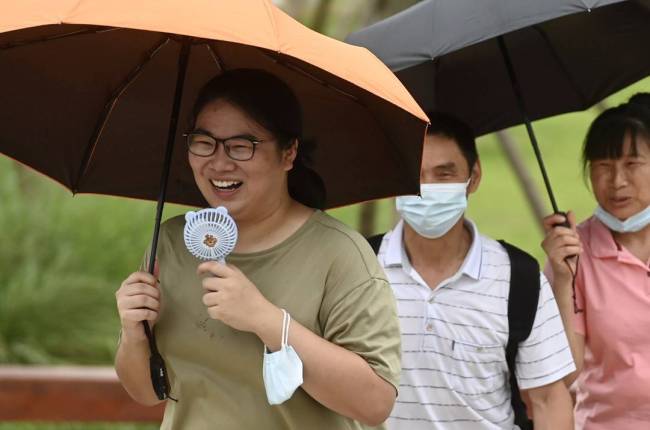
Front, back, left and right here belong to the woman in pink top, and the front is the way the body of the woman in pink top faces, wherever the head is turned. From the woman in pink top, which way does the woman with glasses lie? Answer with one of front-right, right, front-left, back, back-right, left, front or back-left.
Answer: front-right

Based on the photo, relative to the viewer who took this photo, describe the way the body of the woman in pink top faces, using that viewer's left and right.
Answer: facing the viewer

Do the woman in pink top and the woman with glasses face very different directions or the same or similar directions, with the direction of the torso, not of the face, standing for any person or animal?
same or similar directions

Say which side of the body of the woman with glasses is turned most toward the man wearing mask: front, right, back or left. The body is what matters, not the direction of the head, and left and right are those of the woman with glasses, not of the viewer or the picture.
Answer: back

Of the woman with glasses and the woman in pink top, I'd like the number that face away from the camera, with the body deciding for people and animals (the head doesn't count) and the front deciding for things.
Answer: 0

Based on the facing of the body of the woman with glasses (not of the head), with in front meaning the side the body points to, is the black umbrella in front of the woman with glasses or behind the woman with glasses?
behind

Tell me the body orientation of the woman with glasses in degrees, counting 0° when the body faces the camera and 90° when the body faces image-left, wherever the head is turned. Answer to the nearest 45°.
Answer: approximately 45°
